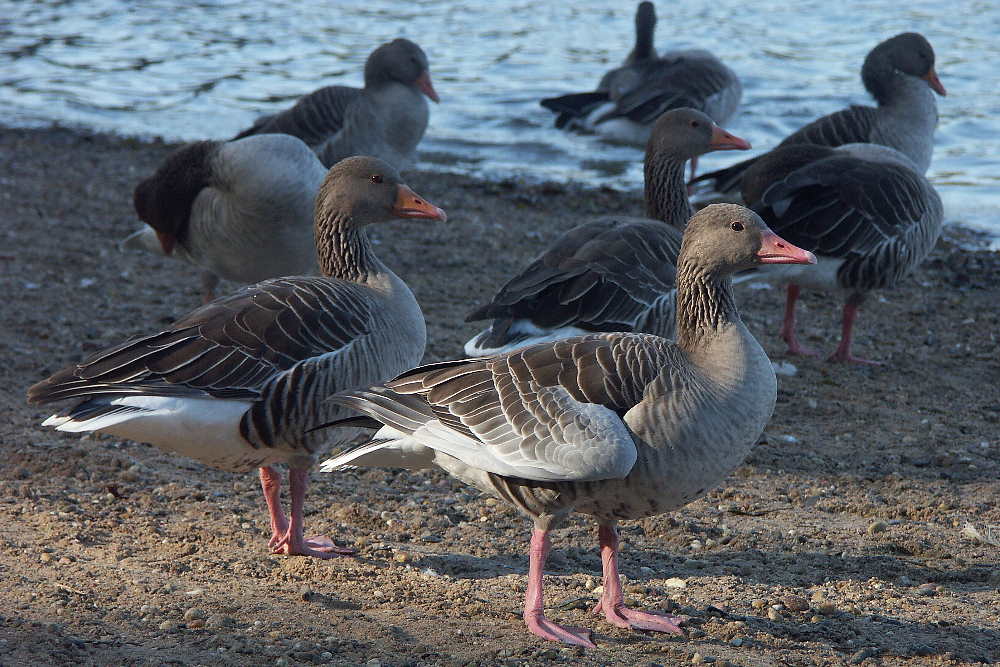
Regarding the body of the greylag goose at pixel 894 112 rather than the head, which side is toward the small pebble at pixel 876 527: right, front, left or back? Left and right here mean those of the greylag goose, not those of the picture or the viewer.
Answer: right

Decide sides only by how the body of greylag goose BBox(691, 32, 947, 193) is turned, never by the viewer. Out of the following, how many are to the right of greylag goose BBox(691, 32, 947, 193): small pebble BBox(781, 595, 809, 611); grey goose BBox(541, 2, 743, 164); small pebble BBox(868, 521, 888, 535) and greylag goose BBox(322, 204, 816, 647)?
3

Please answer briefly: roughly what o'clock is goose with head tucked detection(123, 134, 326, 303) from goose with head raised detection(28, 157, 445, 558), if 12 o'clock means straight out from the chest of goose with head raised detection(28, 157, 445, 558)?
goose with head tucked detection(123, 134, 326, 303) is roughly at 9 o'clock from goose with head raised detection(28, 157, 445, 558).

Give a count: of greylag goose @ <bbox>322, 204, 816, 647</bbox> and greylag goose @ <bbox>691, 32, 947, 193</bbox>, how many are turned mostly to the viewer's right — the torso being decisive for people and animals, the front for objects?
2

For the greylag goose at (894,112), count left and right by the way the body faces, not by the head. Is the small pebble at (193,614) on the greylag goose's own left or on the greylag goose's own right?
on the greylag goose's own right

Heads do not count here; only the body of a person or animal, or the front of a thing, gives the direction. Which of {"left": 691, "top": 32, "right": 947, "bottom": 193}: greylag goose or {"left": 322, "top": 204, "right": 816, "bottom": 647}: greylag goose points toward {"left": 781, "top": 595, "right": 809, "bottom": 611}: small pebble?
{"left": 322, "top": 204, "right": 816, "bottom": 647}: greylag goose

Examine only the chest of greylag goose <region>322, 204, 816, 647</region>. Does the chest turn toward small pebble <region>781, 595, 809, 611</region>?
yes

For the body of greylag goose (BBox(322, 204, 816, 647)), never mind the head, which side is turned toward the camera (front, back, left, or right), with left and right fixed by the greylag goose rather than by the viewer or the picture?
right

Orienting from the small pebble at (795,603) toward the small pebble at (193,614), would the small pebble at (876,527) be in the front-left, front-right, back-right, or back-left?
back-right

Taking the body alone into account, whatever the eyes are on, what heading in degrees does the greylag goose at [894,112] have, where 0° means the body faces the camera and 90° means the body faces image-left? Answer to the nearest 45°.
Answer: approximately 270°

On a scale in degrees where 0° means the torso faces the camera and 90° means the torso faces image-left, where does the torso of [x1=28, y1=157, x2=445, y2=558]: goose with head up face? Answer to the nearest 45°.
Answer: approximately 270°
